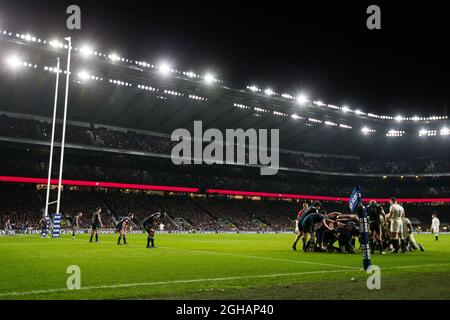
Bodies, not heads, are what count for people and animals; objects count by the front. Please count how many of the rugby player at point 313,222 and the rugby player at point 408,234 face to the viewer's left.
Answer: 1

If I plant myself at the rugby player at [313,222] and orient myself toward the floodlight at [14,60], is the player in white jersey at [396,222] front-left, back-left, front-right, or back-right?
back-right

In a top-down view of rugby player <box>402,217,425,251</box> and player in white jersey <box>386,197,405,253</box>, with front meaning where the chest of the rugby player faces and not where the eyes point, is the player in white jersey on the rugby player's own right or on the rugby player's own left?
on the rugby player's own left

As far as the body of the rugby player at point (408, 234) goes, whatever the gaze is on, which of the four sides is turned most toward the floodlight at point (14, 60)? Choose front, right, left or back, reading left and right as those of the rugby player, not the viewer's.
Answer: front

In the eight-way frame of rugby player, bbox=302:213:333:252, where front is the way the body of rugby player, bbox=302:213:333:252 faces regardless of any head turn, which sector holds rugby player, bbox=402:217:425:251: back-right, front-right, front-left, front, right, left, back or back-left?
front-left

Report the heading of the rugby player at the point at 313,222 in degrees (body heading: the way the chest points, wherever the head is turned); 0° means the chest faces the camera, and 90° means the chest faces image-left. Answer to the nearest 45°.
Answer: approximately 270°

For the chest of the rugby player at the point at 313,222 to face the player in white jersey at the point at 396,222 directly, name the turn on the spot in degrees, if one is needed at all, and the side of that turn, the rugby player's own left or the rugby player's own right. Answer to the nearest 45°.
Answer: approximately 45° to the rugby player's own left

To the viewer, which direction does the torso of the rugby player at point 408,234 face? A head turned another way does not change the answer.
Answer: to the viewer's left

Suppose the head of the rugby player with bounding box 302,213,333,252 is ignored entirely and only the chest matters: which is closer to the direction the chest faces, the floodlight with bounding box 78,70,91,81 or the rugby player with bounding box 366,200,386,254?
the rugby player

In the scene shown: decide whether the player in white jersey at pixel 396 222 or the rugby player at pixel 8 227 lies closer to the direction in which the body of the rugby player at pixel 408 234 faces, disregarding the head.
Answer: the rugby player

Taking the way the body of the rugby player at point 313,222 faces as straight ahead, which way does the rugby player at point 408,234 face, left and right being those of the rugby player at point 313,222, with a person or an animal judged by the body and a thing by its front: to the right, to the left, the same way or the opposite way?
the opposite way

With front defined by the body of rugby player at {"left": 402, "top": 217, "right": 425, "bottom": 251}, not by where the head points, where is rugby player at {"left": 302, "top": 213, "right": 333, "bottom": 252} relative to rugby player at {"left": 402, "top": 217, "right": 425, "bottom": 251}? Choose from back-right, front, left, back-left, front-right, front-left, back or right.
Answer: front-left

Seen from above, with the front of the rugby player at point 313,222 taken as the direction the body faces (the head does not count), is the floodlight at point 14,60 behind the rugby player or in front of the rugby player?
behind
